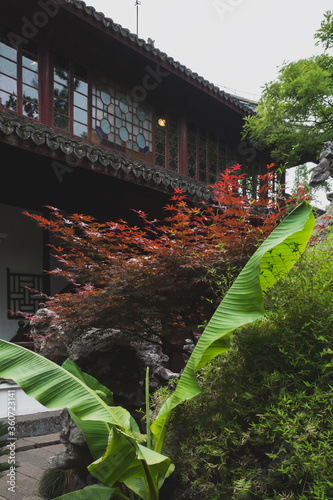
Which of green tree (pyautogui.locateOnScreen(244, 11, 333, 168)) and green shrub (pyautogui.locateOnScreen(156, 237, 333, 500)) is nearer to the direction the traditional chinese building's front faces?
the green shrub

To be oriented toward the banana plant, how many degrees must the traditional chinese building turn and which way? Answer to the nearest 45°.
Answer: approximately 45° to its right

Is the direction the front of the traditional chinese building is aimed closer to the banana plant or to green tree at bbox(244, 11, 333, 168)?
the banana plant

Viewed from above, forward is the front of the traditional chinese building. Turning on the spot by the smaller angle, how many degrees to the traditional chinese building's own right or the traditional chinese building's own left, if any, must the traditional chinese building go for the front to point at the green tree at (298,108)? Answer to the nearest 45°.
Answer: approximately 90° to the traditional chinese building's own left

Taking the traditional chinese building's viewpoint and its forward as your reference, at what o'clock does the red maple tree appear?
The red maple tree is roughly at 1 o'clock from the traditional chinese building.

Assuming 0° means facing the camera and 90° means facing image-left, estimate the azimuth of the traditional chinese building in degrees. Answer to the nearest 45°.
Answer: approximately 315°
